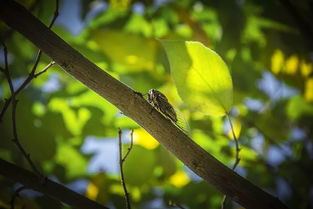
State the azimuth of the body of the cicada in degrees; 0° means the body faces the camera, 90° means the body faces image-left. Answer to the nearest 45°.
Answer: approximately 90°
